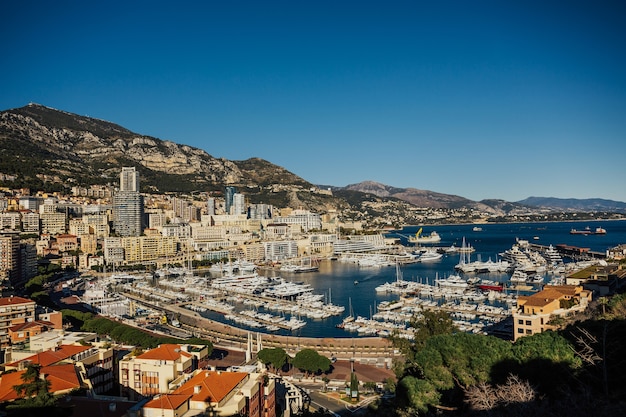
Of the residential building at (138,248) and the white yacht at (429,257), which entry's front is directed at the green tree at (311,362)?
the residential building

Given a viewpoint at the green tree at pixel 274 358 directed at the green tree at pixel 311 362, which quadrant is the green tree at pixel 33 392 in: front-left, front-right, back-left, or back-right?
back-right

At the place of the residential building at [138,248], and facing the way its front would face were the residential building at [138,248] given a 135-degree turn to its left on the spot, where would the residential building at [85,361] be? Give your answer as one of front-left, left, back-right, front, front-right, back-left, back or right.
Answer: back-right

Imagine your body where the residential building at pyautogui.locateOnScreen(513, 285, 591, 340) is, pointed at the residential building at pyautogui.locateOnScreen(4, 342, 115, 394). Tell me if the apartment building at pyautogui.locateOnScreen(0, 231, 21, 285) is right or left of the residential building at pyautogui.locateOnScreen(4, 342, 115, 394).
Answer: right

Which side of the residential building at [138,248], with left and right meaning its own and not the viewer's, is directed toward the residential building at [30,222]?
right

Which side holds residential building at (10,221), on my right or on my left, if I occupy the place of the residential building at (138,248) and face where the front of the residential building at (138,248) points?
on my right

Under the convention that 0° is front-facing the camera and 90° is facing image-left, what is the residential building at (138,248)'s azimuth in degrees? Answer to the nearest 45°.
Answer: approximately 0°

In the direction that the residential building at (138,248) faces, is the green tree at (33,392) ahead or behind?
ahead

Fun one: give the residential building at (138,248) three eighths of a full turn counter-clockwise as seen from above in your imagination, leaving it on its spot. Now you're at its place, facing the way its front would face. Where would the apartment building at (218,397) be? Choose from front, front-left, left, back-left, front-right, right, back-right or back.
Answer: back-right
